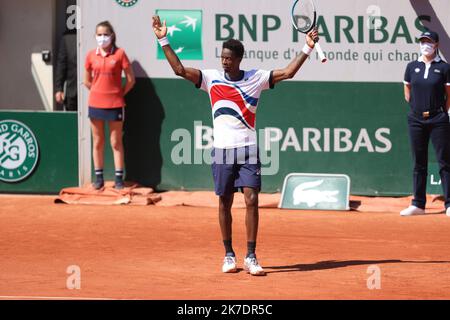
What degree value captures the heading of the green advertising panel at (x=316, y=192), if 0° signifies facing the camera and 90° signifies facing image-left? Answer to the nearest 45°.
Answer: approximately 0°

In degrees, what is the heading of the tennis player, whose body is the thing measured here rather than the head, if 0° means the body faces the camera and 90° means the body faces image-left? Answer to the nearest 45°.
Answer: approximately 0°

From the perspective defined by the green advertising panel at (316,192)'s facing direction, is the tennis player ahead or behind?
ahead

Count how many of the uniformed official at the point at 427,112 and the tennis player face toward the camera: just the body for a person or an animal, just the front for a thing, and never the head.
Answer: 2

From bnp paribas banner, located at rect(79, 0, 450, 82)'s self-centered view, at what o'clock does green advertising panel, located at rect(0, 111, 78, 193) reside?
The green advertising panel is roughly at 3 o'clock from the bnp paribas banner.
